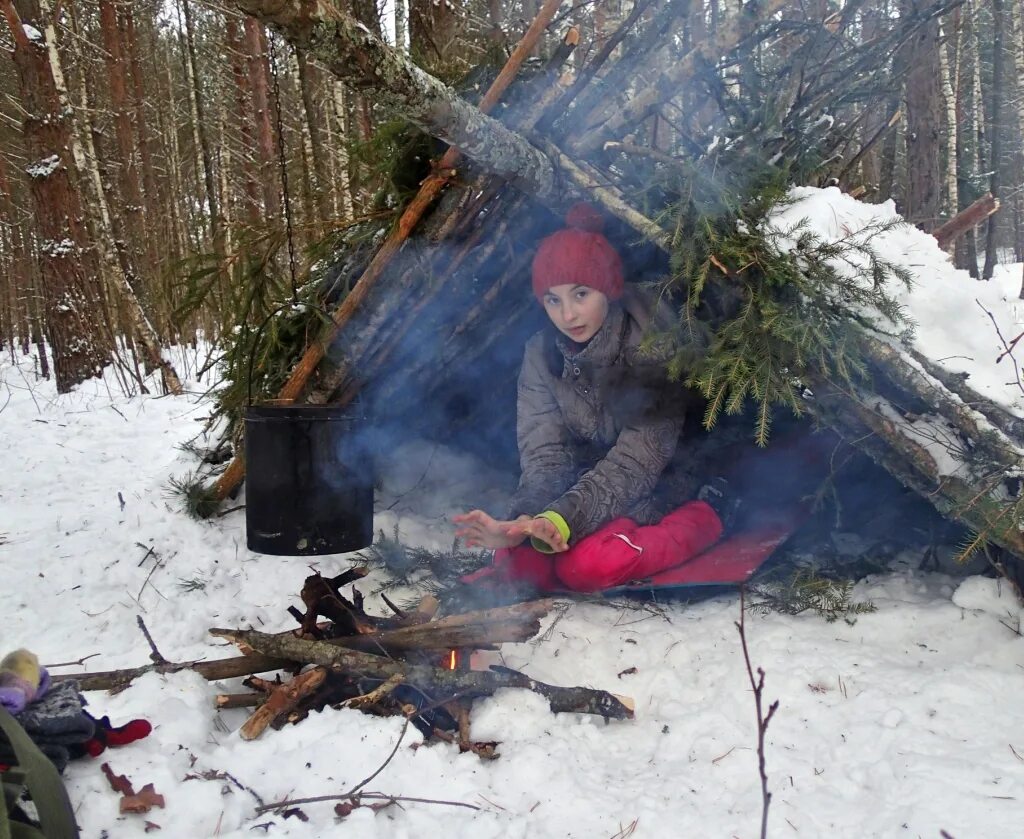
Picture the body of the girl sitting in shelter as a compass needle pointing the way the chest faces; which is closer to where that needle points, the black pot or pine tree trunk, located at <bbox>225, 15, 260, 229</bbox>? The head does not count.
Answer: the black pot

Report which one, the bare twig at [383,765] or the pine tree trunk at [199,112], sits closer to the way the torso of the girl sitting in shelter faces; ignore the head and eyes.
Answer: the bare twig

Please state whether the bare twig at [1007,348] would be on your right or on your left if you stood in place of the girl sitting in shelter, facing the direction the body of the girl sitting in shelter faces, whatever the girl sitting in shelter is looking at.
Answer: on your left

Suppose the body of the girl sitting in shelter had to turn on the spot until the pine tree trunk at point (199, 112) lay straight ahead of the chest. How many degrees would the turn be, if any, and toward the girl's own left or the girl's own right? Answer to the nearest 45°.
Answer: approximately 90° to the girl's own right

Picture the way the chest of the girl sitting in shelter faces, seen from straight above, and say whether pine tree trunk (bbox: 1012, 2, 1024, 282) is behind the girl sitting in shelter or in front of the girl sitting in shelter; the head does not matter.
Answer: behind

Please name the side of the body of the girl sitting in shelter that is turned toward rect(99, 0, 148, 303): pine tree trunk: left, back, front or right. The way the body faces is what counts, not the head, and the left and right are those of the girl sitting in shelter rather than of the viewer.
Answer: right

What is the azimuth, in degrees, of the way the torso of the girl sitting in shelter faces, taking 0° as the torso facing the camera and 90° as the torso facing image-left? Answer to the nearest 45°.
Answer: approximately 45°
